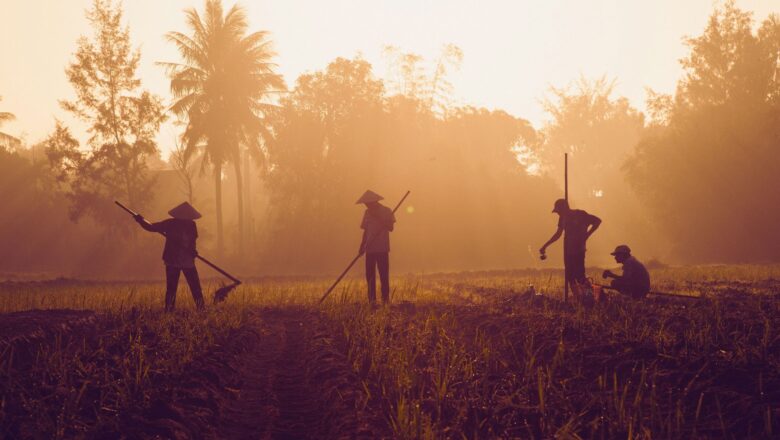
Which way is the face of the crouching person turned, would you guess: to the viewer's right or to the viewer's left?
to the viewer's left

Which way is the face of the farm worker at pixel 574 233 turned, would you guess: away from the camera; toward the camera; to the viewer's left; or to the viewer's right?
to the viewer's left

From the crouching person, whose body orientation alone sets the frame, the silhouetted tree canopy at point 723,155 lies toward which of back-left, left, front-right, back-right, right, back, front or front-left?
right

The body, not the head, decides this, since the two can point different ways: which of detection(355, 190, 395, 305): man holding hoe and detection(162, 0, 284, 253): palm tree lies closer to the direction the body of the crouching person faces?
the man holding hoe

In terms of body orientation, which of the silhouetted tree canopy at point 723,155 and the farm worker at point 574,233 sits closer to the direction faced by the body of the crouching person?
the farm worker

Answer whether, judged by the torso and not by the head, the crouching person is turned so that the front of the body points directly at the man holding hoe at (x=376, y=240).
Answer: yes

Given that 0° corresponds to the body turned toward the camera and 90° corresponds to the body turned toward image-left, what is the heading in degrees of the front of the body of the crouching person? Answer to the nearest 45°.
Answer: approximately 90°

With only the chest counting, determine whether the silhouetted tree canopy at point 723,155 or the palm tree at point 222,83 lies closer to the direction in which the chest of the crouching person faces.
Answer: the palm tree

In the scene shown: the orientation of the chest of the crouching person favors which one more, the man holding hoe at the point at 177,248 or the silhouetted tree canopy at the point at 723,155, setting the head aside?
the man holding hoe

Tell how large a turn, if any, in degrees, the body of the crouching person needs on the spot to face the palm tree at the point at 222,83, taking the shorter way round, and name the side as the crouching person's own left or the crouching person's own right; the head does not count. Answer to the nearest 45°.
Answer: approximately 45° to the crouching person's own right

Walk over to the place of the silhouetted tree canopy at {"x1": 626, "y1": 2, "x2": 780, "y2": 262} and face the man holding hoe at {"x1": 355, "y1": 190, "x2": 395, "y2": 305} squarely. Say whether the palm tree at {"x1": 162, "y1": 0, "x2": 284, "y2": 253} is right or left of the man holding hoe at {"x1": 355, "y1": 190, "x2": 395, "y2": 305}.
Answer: right

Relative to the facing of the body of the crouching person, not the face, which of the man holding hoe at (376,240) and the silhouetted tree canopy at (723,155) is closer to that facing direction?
the man holding hoe
